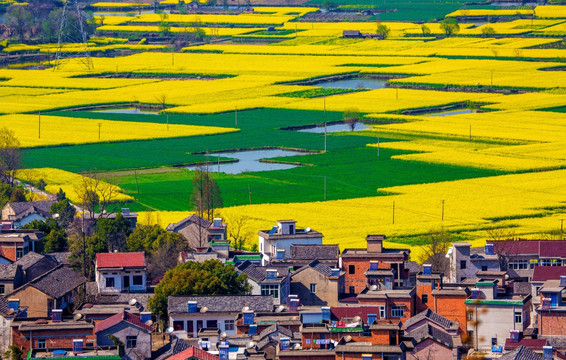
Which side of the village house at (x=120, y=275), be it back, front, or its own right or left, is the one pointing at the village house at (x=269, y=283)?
left

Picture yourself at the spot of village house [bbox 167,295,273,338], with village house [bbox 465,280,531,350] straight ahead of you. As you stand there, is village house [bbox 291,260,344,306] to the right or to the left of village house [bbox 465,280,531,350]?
left

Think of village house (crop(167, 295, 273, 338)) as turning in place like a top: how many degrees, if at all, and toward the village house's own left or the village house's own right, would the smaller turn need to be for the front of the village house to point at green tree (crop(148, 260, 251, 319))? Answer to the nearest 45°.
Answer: approximately 180°

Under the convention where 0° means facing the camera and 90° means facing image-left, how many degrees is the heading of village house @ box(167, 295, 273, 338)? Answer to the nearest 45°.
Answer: approximately 0°

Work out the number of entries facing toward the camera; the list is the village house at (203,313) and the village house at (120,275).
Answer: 2

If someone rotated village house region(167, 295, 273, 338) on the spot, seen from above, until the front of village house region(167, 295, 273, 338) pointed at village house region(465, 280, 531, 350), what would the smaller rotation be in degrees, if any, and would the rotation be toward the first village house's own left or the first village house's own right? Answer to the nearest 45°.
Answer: approximately 90° to the first village house's own left
